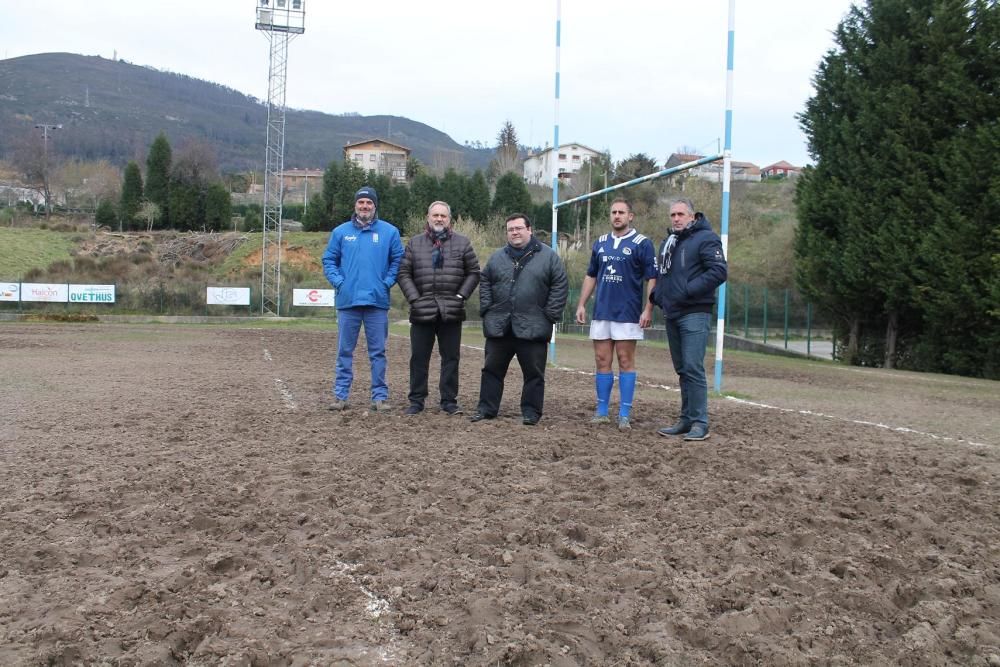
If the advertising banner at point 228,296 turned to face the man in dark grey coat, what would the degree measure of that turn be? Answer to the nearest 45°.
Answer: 0° — it already faces them

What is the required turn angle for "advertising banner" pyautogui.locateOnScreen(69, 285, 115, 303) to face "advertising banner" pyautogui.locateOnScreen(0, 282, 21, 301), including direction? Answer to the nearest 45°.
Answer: approximately 90° to its right

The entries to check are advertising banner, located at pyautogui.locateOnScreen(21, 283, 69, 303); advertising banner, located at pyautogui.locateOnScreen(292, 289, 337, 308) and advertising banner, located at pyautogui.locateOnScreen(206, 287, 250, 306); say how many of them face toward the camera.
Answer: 3

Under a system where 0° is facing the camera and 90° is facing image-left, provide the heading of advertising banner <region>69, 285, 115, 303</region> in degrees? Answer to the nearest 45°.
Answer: approximately 0°

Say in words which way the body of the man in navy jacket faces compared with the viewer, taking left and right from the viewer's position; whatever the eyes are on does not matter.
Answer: facing the viewer and to the left of the viewer

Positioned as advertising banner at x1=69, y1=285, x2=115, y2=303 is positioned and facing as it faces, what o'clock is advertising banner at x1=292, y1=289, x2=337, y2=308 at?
advertising banner at x1=292, y1=289, x2=337, y2=308 is roughly at 9 o'clock from advertising banner at x1=69, y1=285, x2=115, y2=303.

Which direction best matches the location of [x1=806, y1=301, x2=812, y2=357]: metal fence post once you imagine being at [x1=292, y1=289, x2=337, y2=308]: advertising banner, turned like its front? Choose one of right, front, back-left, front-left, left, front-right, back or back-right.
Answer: front-left

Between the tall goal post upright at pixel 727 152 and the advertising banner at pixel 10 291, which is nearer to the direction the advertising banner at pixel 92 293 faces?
the tall goal post upright

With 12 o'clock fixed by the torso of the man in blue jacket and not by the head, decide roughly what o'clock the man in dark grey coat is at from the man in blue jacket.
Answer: The man in dark grey coat is roughly at 10 o'clock from the man in blue jacket.
